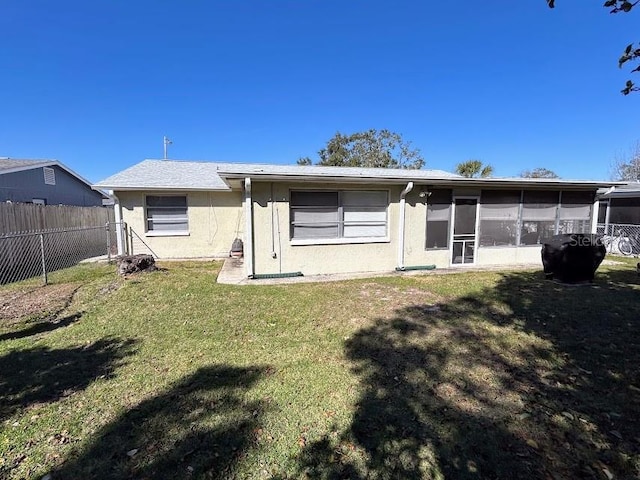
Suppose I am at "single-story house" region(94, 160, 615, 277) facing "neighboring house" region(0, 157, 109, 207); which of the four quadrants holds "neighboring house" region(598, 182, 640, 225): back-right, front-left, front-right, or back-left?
back-right

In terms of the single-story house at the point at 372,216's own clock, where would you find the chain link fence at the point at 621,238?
The chain link fence is roughly at 2 o'clock from the single-story house.

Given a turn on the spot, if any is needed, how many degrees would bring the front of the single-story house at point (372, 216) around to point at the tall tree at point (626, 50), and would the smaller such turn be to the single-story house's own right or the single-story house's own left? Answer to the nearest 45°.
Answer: approximately 180°

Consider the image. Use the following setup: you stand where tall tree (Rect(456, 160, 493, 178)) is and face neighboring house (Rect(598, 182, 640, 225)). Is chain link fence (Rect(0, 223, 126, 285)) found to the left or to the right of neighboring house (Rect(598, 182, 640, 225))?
right

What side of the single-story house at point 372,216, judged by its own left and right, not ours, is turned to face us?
back

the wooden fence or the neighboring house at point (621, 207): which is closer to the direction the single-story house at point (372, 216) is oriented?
the neighboring house

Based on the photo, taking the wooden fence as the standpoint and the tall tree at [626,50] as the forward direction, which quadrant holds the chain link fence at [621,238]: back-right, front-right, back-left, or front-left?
front-left

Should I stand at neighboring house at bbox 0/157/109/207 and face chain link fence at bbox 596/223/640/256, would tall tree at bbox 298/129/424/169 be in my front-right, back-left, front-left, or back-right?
front-left

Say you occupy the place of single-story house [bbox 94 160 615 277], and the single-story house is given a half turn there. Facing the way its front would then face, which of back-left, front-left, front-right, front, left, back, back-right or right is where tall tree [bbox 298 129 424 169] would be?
back

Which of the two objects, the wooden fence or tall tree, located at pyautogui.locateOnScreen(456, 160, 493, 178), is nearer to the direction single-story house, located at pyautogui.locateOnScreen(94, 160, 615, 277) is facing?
the tall tree
